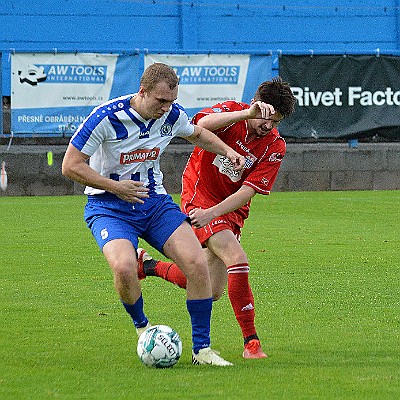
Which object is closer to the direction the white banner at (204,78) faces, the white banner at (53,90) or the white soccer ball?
the white soccer ball

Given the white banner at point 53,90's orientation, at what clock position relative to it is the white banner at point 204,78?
the white banner at point 204,78 is roughly at 9 o'clock from the white banner at point 53,90.

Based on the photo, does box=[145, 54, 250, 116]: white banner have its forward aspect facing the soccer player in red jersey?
yes

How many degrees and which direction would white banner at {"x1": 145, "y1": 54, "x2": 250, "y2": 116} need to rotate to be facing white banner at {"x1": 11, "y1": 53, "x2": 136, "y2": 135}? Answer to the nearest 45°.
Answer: approximately 90° to its right

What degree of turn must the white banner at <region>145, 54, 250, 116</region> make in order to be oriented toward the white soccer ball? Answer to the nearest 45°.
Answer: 0° — it already faces it

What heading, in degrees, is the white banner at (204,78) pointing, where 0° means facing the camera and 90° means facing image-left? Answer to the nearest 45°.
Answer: approximately 0°

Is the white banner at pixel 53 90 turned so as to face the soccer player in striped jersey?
yes

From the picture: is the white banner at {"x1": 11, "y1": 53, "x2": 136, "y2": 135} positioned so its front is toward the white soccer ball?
yes

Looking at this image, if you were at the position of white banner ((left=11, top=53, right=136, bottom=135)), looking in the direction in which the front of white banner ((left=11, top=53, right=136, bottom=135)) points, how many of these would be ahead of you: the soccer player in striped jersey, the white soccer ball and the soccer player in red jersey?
3

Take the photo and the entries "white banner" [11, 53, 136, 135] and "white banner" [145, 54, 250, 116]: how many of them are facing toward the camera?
2

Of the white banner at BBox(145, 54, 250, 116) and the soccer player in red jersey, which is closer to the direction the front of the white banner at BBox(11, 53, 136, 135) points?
the soccer player in red jersey
